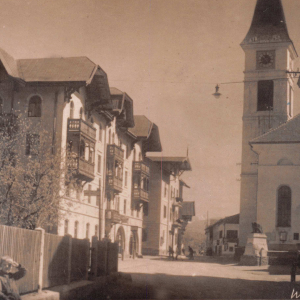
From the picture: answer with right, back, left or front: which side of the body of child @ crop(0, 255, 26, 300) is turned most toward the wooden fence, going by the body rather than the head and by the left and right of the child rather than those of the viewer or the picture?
back

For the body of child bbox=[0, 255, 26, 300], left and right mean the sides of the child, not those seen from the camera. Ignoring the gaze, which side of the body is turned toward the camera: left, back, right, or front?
front

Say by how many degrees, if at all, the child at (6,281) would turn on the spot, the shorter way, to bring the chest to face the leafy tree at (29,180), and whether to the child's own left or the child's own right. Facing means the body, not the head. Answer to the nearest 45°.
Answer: approximately 180°
